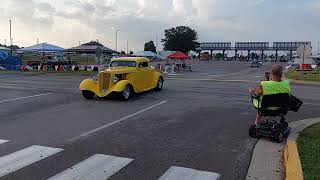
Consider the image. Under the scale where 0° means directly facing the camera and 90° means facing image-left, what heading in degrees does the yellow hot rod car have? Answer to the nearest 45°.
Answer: approximately 45°

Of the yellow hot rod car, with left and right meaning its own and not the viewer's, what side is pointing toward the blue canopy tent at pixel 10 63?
right

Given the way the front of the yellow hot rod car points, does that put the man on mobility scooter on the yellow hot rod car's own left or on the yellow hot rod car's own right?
on the yellow hot rod car's own left
